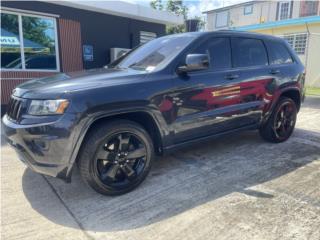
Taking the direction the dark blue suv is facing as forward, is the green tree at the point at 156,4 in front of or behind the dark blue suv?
behind

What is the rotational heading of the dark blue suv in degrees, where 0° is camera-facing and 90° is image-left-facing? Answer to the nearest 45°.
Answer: approximately 45°
